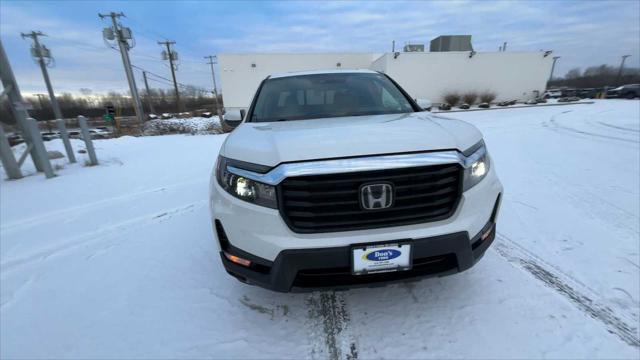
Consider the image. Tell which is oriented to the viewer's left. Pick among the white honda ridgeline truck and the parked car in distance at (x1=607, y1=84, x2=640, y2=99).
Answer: the parked car in distance

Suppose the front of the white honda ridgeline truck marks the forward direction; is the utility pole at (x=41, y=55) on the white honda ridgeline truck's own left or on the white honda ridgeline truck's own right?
on the white honda ridgeline truck's own right

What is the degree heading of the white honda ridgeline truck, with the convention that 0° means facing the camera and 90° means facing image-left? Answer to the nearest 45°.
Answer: approximately 0°

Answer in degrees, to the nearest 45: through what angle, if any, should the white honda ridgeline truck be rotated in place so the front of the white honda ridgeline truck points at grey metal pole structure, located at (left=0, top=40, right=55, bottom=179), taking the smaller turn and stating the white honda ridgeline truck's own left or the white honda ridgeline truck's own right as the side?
approximately 135° to the white honda ridgeline truck's own right

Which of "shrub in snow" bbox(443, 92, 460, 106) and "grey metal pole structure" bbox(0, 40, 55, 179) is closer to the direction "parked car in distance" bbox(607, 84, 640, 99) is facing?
the shrub in snow

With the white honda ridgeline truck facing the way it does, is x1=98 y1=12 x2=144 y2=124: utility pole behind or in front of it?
behind

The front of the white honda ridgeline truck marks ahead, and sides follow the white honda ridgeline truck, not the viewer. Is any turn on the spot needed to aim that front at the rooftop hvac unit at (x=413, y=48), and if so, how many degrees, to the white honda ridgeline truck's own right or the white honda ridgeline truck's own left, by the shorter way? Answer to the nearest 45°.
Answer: approximately 180°

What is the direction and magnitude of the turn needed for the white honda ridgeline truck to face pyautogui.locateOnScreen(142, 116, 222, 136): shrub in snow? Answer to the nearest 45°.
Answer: approximately 135° to its right

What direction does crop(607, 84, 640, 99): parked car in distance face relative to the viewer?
to the viewer's left

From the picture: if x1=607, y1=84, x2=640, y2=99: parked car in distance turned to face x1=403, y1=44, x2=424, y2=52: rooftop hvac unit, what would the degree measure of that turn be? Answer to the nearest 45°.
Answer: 0° — it already faces it
